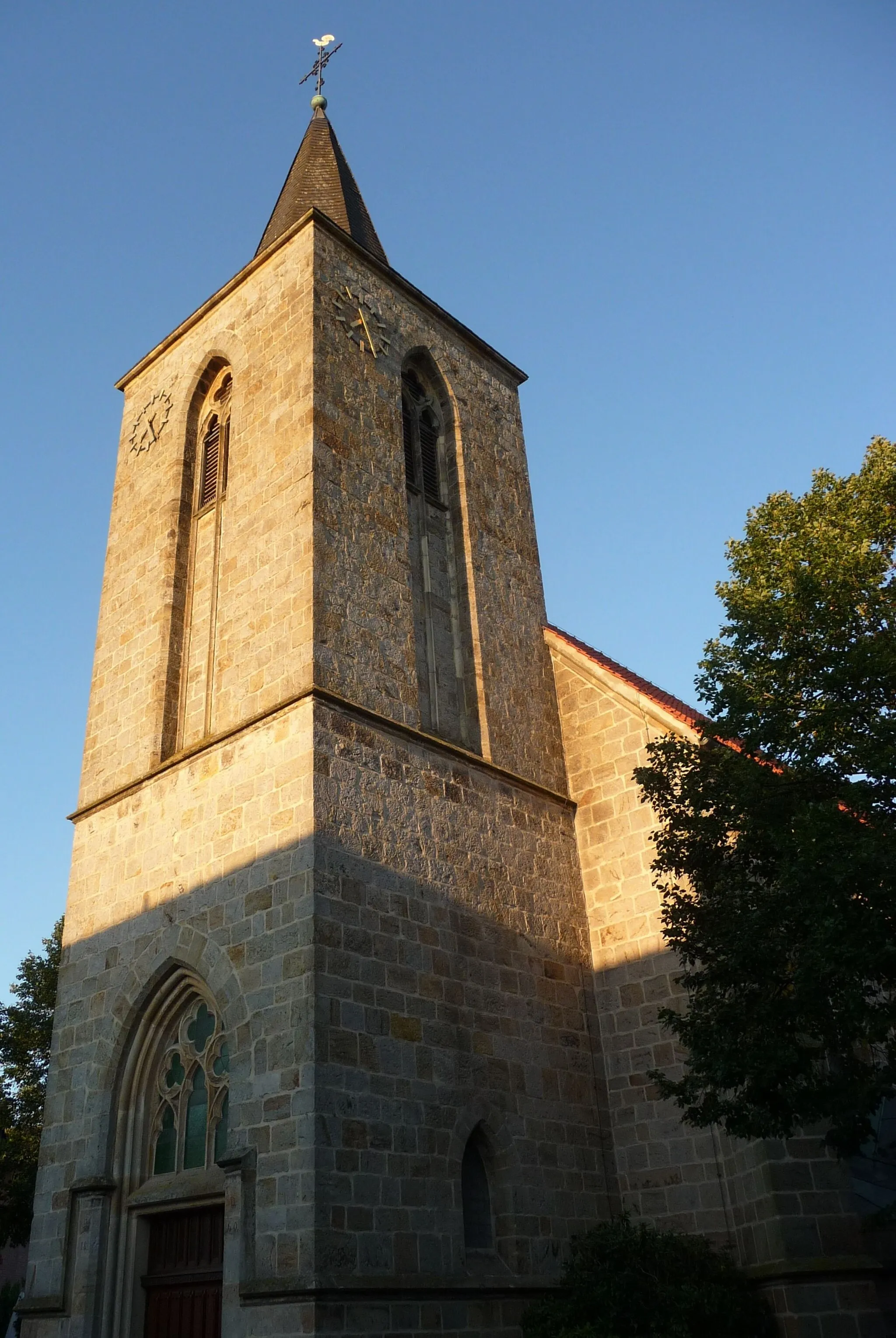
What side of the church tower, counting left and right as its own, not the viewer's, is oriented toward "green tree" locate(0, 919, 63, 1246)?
right

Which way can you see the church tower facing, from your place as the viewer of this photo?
facing the viewer and to the left of the viewer

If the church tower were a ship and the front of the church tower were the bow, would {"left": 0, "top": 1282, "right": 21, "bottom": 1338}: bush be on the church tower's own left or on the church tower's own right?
on the church tower's own right

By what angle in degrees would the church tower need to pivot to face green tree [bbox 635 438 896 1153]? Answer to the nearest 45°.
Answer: approximately 90° to its left
